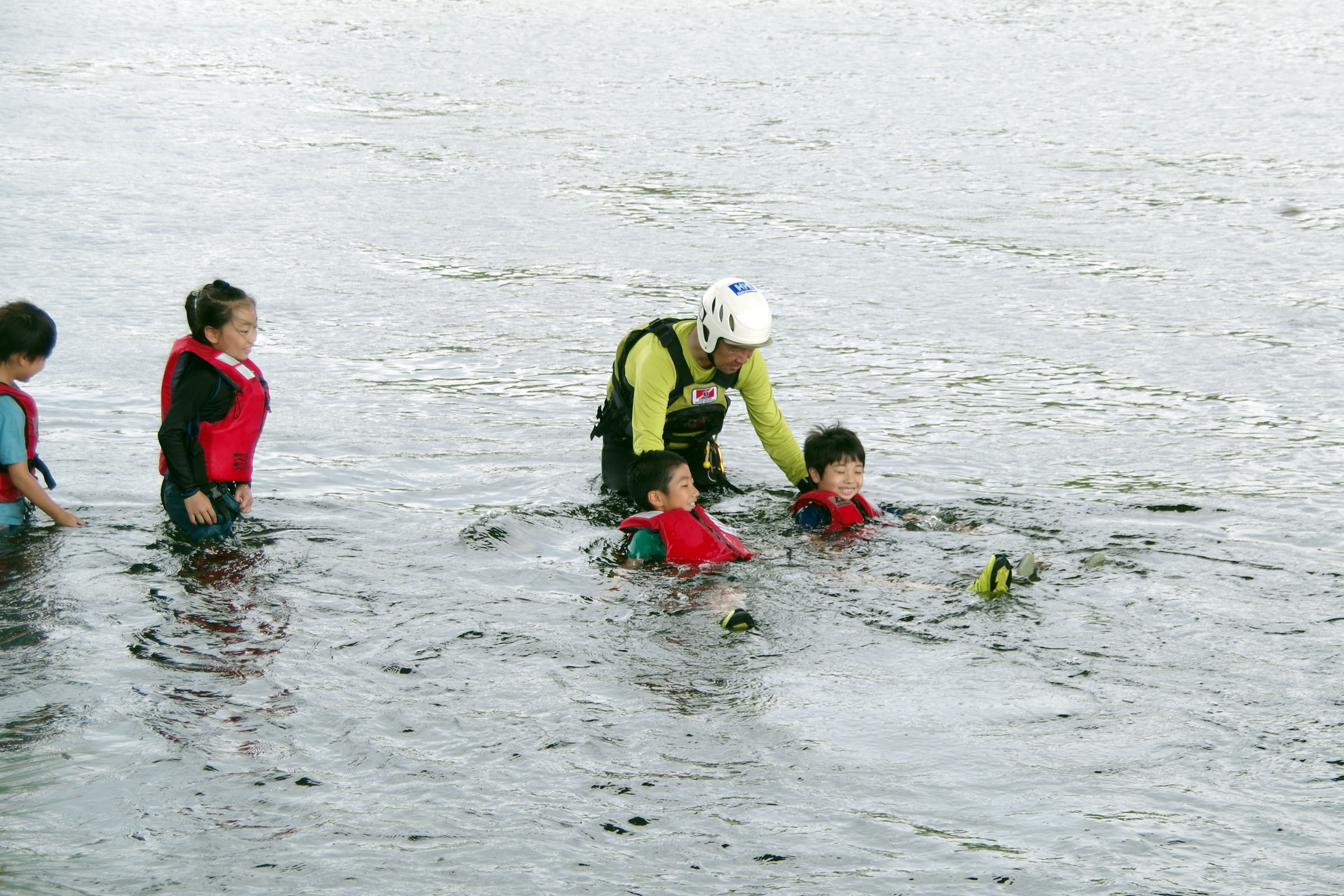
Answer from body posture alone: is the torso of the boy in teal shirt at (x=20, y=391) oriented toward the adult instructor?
yes

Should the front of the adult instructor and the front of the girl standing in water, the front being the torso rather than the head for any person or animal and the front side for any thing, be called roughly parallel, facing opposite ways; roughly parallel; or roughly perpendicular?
roughly parallel

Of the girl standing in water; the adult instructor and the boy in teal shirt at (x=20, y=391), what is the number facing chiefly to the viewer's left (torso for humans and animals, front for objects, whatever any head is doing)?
0

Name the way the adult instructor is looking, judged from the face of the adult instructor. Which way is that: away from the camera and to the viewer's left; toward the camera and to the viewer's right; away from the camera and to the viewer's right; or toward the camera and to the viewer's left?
toward the camera and to the viewer's right

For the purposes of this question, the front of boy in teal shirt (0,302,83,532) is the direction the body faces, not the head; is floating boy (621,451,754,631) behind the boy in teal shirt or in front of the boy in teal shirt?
in front

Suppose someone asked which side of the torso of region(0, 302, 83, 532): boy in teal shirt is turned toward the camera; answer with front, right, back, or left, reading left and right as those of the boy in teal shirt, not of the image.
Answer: right

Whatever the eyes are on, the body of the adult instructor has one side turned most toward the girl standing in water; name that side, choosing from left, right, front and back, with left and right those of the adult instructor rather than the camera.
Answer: right

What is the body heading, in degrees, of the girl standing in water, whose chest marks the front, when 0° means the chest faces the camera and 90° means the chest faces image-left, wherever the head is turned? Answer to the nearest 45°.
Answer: approximately 315°

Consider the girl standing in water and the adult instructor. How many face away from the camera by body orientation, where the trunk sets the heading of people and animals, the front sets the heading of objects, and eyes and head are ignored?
0

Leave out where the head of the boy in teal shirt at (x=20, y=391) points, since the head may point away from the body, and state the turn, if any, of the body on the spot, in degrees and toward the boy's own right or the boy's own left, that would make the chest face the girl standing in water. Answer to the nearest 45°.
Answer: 0° — they already face them

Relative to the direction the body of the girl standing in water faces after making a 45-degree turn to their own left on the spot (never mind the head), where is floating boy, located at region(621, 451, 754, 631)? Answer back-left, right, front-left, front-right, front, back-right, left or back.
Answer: front
